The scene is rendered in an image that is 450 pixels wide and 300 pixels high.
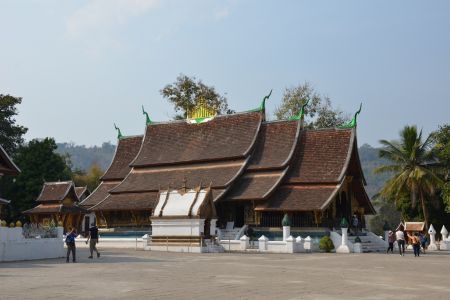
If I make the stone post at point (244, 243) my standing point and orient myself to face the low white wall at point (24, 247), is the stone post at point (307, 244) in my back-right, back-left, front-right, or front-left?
back-left

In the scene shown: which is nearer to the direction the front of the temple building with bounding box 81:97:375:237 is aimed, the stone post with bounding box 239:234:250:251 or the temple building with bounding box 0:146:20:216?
the stone post

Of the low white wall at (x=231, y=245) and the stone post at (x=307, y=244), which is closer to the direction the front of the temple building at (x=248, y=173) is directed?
the stone post

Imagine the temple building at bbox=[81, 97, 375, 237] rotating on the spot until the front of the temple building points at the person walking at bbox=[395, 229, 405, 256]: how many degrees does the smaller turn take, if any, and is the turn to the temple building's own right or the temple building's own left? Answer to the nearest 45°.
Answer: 0° — it already faces them

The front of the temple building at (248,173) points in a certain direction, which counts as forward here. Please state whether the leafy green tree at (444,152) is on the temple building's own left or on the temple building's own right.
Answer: on the temple building's own left

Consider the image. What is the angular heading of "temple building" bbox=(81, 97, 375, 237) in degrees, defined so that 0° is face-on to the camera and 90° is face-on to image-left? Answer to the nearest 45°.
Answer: approximately 315°

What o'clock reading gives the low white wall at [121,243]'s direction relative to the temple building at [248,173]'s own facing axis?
The low white wall is roughly at 4 o'clock from the temple building.
